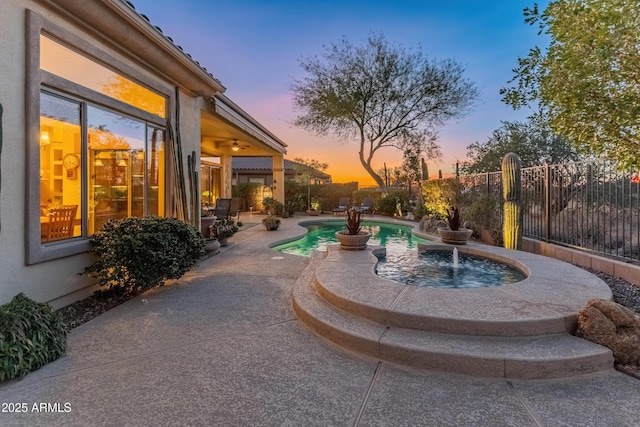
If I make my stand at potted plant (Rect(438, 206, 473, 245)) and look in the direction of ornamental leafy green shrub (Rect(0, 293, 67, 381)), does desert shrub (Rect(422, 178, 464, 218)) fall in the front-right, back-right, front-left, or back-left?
back-right

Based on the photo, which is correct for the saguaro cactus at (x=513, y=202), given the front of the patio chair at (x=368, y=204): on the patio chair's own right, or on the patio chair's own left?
on the patio chair's own left

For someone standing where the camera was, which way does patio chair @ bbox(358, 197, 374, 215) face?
facing the viewer and to the left of the viewer

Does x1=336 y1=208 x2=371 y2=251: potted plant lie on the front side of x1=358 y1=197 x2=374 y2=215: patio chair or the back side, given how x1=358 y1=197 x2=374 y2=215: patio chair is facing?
on the front side

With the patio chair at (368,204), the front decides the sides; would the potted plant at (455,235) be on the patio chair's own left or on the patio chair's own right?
on the patio chair's own left

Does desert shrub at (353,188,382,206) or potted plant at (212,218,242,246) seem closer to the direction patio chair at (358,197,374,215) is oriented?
the potted plant

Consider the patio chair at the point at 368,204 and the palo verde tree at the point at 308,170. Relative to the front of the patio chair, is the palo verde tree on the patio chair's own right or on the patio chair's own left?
on the patio chair's own right

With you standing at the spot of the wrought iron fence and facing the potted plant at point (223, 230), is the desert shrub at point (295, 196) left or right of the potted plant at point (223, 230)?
right

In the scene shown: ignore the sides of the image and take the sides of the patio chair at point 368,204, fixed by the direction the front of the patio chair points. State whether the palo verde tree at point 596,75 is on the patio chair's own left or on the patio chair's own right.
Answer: on the patio chair's own left
